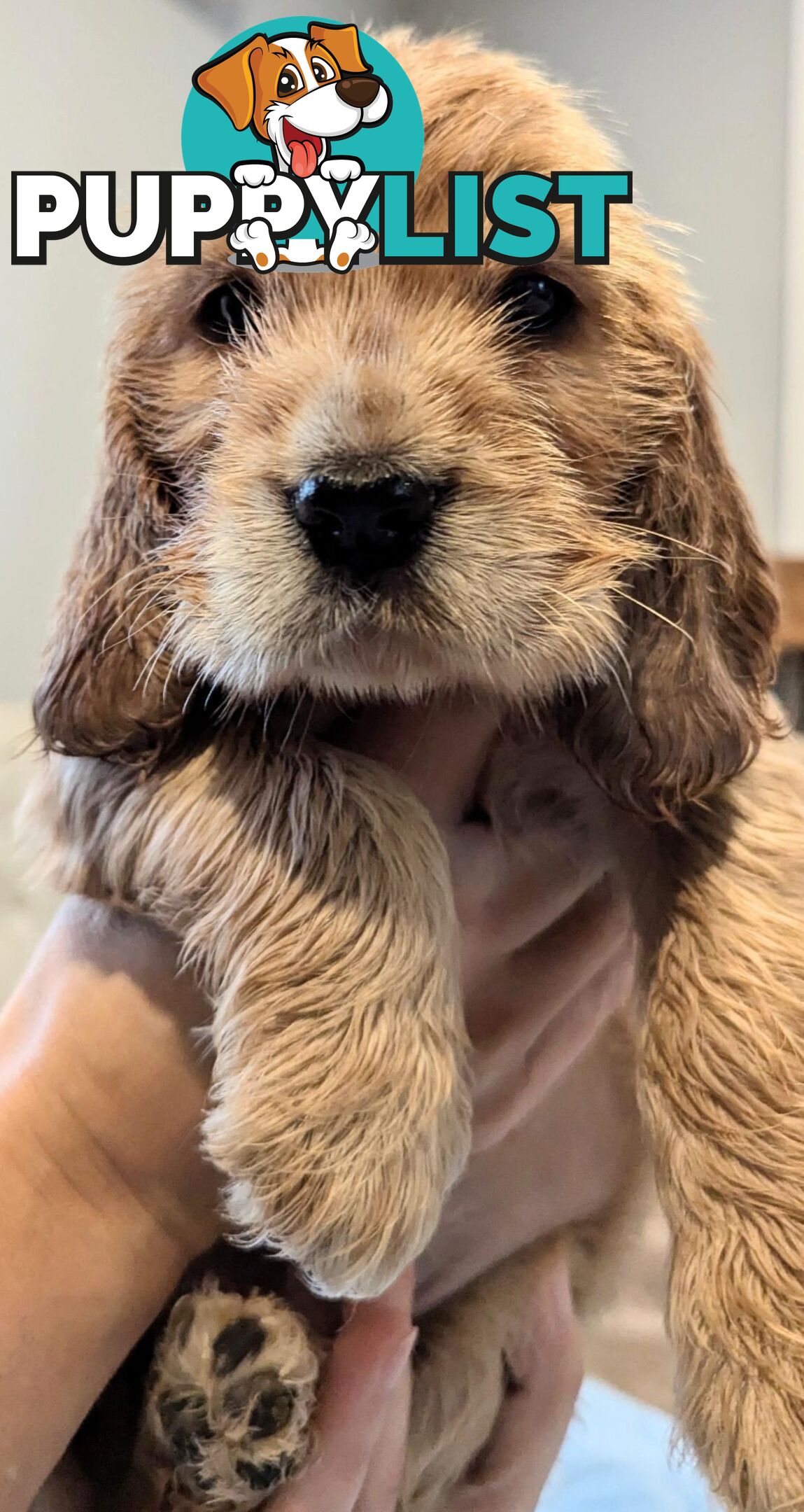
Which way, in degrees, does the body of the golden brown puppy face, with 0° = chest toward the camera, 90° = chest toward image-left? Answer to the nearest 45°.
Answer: approximately 0°

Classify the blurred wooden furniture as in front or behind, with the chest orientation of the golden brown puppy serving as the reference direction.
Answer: behind
